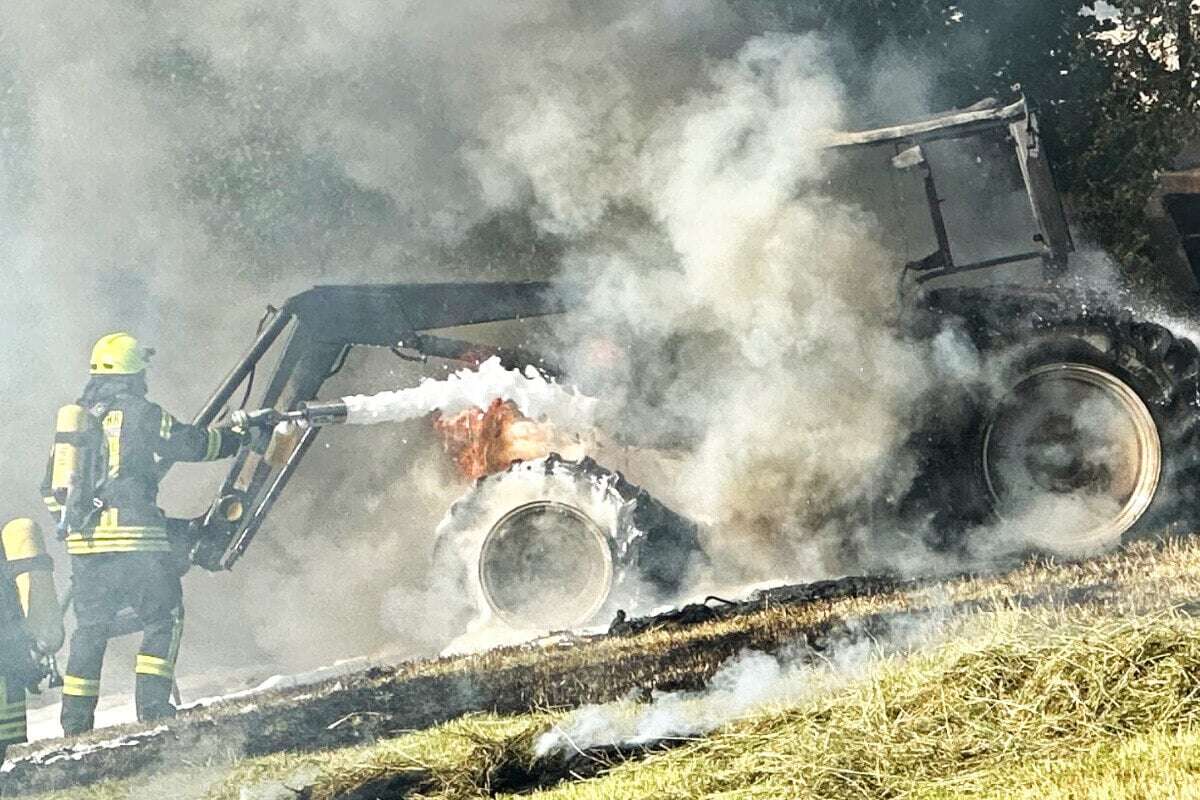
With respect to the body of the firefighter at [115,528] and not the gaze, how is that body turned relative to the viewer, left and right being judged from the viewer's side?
facing away from the viewer and to the right of the viewer

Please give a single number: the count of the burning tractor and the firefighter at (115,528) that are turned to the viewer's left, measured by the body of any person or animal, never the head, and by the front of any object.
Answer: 1

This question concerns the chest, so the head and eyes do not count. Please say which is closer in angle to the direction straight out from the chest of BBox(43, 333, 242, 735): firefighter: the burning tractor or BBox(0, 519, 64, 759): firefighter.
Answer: the burning tractor

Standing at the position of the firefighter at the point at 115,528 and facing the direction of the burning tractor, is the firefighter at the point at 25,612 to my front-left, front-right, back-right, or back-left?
back-right

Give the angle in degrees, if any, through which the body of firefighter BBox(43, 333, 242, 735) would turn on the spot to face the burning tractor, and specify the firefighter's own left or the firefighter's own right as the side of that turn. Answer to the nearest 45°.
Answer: approximately 45° to the firefighter's own right

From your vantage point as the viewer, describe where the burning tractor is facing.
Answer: facing to the left of the viewer

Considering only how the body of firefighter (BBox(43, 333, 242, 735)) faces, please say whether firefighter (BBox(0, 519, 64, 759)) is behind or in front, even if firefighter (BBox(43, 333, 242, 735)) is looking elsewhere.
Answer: behind
